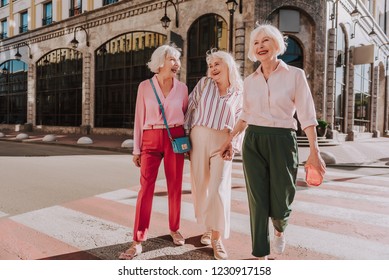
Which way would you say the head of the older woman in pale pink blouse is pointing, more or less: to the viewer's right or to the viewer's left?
to the viewer's left

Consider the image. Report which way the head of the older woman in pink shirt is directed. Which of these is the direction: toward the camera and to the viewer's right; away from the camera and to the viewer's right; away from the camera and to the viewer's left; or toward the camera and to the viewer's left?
toward the camera and to the viewer's right

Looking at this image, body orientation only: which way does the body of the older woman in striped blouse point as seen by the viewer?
toward the camera

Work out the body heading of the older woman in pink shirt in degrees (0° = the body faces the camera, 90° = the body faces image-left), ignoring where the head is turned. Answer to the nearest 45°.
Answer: approximately 0°

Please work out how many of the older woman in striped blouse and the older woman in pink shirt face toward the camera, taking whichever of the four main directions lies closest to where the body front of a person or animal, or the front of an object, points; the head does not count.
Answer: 2

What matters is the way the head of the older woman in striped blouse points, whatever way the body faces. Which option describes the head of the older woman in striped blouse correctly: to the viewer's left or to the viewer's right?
to the viewer's left

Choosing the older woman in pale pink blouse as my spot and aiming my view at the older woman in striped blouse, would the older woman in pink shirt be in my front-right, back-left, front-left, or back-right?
front-left

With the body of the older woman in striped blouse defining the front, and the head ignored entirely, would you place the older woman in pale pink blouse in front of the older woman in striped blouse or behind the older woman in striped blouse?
in front
